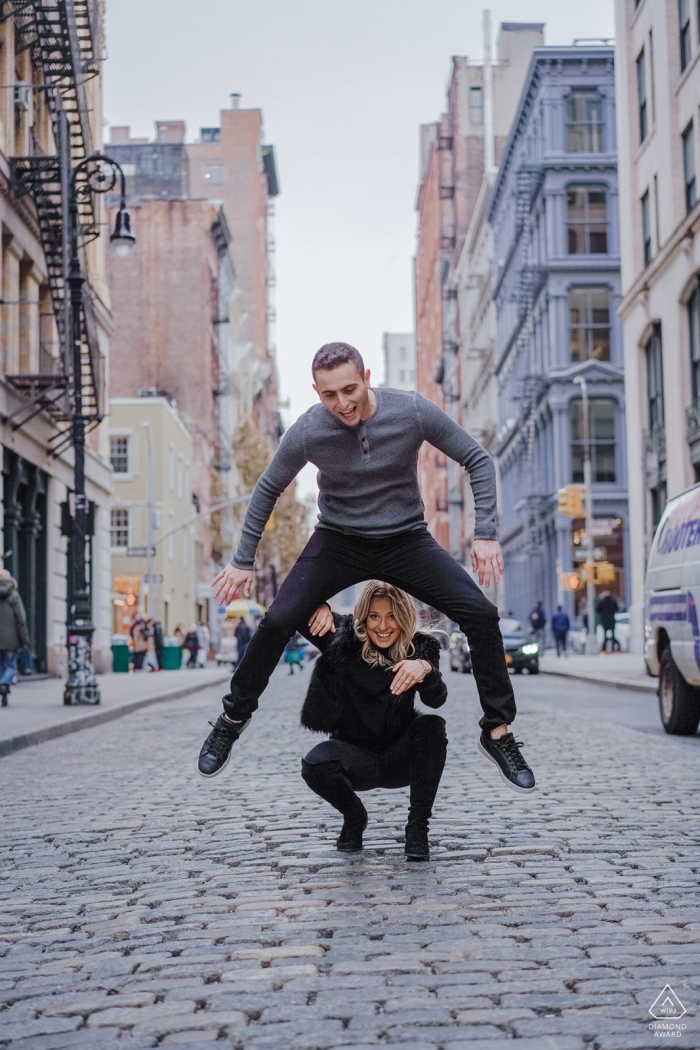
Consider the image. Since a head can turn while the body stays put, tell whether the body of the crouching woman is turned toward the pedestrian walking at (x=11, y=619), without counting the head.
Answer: no

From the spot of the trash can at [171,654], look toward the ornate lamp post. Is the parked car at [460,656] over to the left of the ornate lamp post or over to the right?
left

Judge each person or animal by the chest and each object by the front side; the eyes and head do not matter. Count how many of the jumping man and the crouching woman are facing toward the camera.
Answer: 2

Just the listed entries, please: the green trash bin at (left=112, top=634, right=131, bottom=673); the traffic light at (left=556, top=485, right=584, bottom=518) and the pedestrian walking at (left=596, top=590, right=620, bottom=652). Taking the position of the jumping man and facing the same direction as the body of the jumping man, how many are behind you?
3

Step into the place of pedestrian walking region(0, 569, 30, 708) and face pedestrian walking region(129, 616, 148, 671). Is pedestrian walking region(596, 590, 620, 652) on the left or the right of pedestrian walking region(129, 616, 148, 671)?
right

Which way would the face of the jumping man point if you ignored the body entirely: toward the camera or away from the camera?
toward the camera

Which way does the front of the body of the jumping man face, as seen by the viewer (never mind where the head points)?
toward the camera

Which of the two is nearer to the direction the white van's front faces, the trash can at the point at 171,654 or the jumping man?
the jumping man

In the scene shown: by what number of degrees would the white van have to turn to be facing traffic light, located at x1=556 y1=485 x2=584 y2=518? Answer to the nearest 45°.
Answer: approximately 135° to its left

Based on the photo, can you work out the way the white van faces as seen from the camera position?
facing the viewer and to the right of the viewer

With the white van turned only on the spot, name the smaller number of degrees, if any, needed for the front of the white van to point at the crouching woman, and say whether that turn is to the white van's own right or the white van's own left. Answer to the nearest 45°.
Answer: approximately 45° to the white van's own right

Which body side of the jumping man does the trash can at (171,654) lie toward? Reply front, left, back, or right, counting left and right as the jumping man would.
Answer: back

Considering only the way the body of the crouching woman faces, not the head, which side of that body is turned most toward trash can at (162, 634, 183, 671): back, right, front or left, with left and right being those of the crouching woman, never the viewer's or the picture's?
back

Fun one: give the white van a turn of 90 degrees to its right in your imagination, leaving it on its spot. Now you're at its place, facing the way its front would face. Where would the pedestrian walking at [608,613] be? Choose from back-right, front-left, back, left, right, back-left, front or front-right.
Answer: back-right
